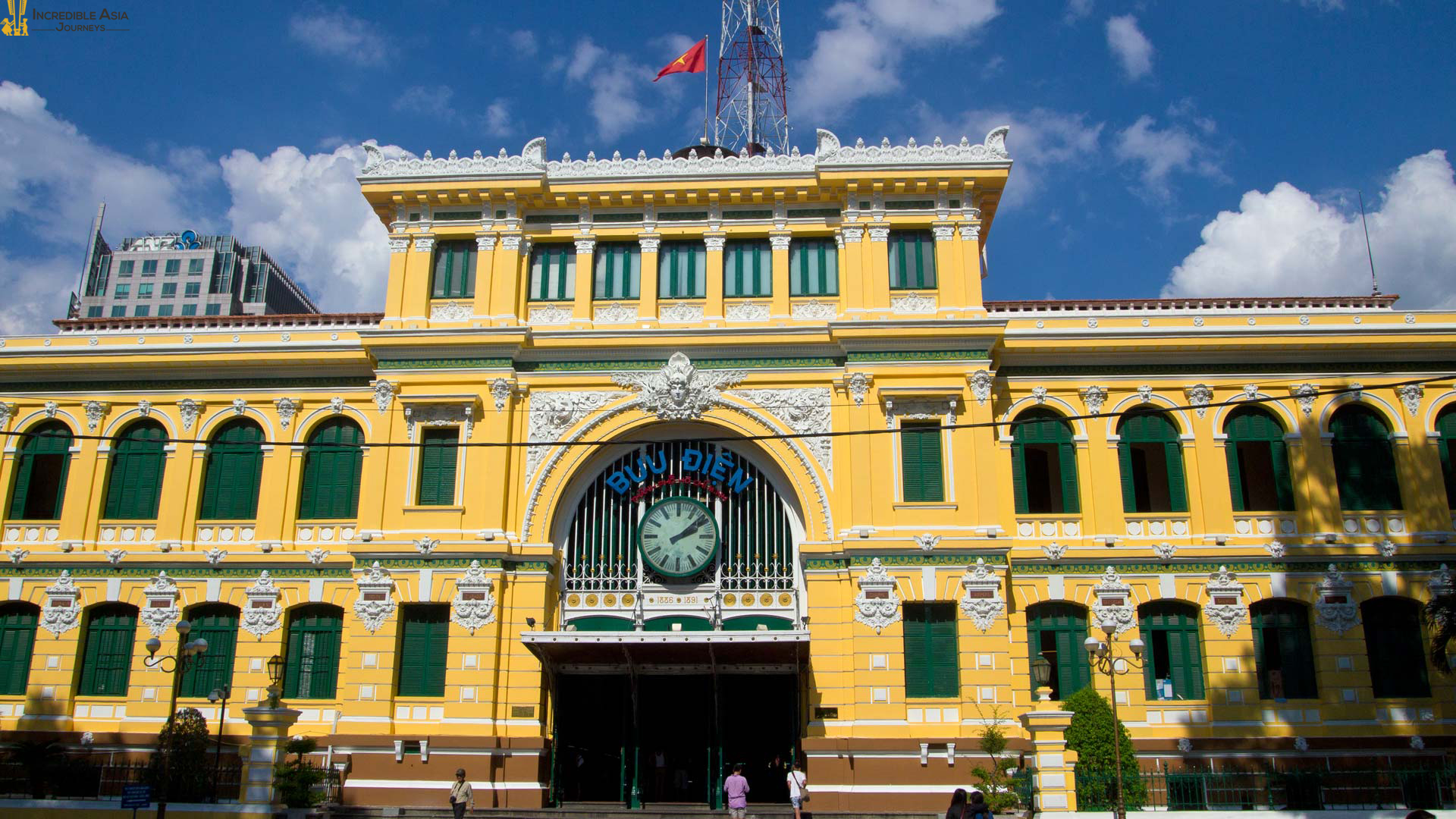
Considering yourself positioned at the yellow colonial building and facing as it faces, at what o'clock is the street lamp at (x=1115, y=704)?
The street lamp is roughly at 10 o'clock from the yellow colonial building.

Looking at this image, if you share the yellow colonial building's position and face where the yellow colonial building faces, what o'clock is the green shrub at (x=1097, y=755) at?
The green shrub is roughly at 10 o'clock from the yellow colonial building.

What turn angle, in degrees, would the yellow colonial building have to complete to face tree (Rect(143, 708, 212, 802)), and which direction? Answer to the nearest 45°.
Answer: approximately 90° to its right

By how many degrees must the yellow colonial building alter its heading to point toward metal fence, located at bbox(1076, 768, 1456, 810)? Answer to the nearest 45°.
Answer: approximately 90° to its left

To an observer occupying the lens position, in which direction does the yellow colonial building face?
facing the viewer
